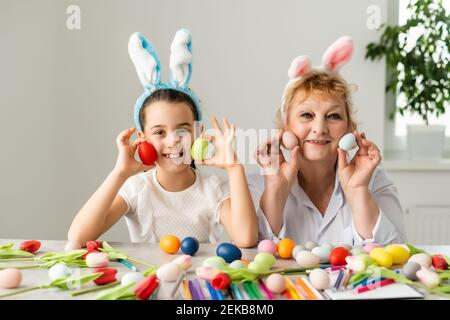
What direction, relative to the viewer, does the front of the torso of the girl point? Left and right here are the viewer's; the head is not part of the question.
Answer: facing the viewer

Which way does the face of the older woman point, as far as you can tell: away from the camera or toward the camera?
toward the camera

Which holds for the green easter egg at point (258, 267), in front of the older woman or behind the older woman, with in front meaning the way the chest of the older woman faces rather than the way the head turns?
in front

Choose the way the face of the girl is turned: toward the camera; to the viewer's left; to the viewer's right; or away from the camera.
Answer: toward the camera

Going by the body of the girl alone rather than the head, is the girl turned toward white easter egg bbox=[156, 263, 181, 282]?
yes

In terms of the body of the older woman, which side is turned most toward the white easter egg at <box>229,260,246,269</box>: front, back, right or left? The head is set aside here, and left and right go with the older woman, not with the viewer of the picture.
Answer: front

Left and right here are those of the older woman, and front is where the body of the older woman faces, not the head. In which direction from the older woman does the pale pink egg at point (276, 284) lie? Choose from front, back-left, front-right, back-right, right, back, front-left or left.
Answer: front

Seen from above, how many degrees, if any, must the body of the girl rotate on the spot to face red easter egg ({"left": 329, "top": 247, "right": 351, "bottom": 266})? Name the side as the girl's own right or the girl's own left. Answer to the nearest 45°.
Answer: approximately 45° to the girl's own left

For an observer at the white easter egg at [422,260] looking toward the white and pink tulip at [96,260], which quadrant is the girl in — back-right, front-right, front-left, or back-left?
front-right

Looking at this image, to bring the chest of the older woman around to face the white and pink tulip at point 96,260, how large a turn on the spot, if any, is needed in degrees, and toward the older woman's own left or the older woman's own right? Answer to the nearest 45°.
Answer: approximately 45° to the older woman's own right

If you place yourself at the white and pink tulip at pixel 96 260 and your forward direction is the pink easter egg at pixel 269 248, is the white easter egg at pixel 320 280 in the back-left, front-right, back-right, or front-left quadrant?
front-right

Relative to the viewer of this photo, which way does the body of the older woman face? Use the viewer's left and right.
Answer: facing the viewer

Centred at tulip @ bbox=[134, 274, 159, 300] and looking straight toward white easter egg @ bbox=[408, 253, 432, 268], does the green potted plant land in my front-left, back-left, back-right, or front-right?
front-left

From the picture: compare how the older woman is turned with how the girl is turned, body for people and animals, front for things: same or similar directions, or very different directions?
same or similar directions
